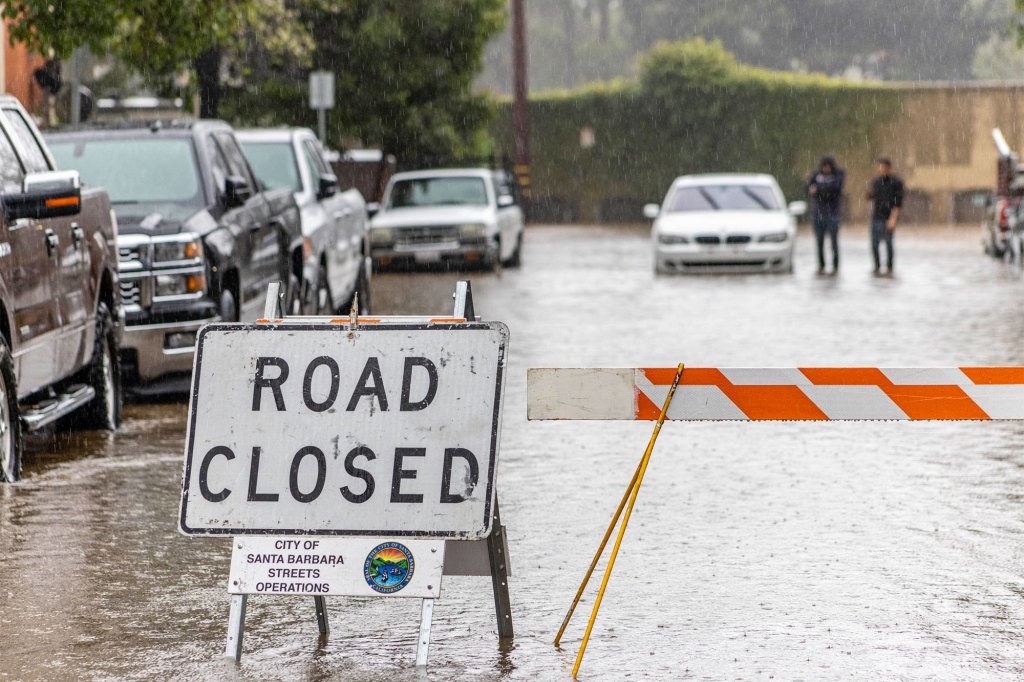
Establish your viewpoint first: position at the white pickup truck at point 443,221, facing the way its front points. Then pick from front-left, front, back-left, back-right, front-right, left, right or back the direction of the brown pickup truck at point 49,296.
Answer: front

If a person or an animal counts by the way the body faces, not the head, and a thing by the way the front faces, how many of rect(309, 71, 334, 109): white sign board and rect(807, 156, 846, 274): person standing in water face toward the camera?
2

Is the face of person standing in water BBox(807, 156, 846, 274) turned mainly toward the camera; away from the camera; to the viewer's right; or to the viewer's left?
toward the camera

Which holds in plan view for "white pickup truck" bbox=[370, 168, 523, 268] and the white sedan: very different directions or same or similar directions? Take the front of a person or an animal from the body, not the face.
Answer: same or similar directions

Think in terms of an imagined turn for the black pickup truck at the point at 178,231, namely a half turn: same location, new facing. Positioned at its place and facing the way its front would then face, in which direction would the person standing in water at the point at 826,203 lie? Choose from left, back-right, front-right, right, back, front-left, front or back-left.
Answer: front

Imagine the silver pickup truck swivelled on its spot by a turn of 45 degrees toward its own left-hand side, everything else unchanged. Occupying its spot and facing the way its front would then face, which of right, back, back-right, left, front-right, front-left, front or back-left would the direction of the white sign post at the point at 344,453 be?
front

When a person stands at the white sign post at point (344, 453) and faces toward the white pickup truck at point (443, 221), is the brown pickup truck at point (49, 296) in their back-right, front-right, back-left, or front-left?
front-left

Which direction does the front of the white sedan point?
toward the camera

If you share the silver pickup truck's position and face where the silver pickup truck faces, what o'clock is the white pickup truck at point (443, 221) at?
The white pickup truck is roughly at 7 o'clock from the silver pickup truck.

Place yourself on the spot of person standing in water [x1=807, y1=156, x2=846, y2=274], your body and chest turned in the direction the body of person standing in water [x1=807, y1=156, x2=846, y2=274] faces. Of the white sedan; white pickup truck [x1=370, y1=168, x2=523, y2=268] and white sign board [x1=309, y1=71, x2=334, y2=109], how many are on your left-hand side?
0

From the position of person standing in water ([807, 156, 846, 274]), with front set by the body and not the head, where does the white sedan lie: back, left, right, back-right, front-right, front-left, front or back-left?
front-right

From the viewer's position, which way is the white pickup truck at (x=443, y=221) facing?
facing the viewer

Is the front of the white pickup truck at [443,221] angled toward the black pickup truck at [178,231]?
yes

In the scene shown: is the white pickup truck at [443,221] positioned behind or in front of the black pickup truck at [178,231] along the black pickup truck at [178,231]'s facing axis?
behind

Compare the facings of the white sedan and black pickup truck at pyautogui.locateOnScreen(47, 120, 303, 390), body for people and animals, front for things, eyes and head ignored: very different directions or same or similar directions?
same or similar directions
